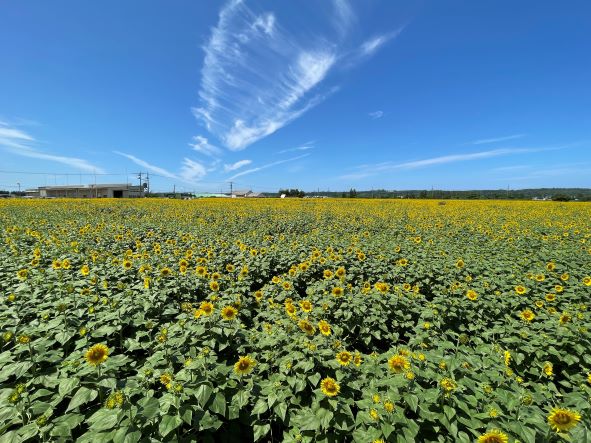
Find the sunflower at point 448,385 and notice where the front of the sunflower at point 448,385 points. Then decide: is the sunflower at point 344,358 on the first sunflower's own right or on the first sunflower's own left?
on the first sunflower's own right

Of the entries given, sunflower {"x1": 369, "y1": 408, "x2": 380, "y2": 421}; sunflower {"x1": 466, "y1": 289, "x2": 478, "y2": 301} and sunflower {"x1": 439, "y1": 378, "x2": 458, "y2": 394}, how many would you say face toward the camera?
3

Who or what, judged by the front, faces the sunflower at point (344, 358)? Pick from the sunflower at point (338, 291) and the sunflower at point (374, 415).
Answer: the sunflower at point (338, 291)

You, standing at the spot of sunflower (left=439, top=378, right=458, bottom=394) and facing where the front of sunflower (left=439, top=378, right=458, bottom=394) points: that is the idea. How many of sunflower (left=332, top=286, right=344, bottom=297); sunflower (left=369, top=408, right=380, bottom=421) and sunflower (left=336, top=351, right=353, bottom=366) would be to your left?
0

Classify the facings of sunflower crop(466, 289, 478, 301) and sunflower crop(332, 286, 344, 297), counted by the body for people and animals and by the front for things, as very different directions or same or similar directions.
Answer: same or similar directions

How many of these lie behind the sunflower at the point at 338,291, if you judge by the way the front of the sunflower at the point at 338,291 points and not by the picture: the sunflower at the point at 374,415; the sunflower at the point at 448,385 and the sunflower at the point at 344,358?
0

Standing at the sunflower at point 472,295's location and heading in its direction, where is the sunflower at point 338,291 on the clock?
the sunflower at point 338,291 is roughly at 2 o'clock from the sunflower at point 472,295.

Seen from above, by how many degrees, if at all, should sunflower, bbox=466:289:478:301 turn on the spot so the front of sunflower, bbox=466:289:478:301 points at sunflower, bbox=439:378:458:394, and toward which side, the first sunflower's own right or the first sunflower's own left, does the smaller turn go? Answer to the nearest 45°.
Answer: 0° — it already faces it

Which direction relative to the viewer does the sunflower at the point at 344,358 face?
toward the camera

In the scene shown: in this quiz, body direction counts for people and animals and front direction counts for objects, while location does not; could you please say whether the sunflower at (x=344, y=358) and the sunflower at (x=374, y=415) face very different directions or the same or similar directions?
same or similar directions

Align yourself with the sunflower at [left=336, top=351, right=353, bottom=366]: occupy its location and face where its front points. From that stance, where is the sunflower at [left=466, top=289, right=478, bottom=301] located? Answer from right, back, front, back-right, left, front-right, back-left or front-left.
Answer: back-left

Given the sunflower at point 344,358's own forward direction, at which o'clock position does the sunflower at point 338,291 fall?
the sunflower at point 338,291 is roughly at 6 o'clock from the sunflower at point 344,358.

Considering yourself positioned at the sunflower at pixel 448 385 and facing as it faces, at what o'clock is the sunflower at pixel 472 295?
the sunflower at pixel 472 295 is roughly at 6 o'clock from the sunflower at pixel 448 385.

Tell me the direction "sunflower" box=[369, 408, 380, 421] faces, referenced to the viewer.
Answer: facing the viewer

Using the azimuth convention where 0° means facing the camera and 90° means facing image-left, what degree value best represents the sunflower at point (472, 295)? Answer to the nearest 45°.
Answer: approximately 0°

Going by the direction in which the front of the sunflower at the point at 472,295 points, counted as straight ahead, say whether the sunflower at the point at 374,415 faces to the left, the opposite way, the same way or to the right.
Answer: the same way

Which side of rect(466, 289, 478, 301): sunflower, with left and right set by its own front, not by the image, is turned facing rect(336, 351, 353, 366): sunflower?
front

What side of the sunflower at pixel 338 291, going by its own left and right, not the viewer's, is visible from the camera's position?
front

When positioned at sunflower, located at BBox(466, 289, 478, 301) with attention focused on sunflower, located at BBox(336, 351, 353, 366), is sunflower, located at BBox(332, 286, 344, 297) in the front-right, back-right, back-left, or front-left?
front-right

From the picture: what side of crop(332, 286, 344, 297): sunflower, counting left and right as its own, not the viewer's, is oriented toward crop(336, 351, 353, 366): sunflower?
front

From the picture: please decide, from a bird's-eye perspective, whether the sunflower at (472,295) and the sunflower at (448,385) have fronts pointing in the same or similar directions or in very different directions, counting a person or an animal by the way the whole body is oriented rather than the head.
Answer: same or similar directions

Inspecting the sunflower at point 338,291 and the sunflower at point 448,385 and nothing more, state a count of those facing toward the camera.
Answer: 2

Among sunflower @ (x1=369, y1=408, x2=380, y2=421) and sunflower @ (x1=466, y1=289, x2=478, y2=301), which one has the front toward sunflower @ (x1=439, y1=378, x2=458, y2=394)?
sunflower @ (x1=466, y1=289, x2=478, y2=301)
